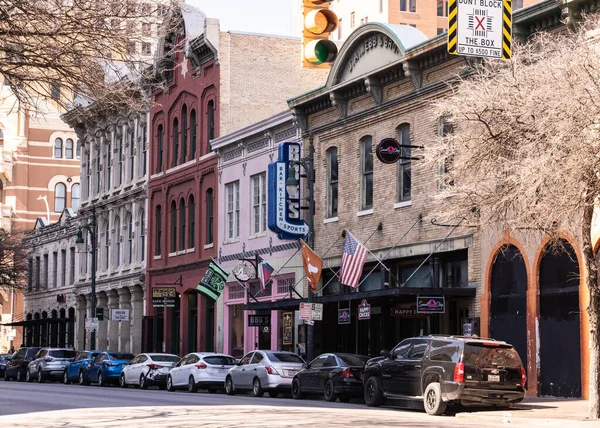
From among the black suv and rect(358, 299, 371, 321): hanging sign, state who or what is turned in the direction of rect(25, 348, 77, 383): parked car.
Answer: the black suv

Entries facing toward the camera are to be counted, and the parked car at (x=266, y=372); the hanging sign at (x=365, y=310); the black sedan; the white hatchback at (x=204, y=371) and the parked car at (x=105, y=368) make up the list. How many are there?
1

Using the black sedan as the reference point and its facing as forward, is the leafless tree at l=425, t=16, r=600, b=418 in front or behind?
behind

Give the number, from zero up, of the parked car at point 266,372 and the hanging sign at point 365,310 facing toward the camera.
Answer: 1

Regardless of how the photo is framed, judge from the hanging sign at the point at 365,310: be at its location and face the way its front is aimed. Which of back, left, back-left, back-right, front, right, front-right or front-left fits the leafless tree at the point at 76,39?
front

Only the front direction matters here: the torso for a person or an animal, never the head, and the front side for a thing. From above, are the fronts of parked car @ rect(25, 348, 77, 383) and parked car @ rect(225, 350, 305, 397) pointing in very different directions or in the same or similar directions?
same or similar directions

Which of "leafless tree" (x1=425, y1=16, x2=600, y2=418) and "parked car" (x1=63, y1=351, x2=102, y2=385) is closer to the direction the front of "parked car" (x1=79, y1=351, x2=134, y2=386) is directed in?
the parked car

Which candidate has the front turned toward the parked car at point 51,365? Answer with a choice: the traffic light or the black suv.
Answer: the black suv

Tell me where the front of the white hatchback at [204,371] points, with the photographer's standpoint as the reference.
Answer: facing away from the viewer and to the left of the viewer

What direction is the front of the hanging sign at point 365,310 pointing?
toward the camera

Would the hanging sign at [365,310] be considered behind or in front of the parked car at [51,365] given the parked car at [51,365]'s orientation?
behind

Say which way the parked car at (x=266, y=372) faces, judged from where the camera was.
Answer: facing away from the viewer and to the left of the viewer

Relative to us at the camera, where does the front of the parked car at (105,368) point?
facing away from the viewer and to the left of the viewer

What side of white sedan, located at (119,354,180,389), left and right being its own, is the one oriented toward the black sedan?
back

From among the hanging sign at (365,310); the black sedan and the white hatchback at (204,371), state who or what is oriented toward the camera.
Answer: the hanging sign

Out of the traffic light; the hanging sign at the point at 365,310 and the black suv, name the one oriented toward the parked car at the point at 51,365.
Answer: the black suv

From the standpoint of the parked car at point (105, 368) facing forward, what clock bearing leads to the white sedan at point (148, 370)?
The white sedan is roughly at 7 o'clock from the parked car.
